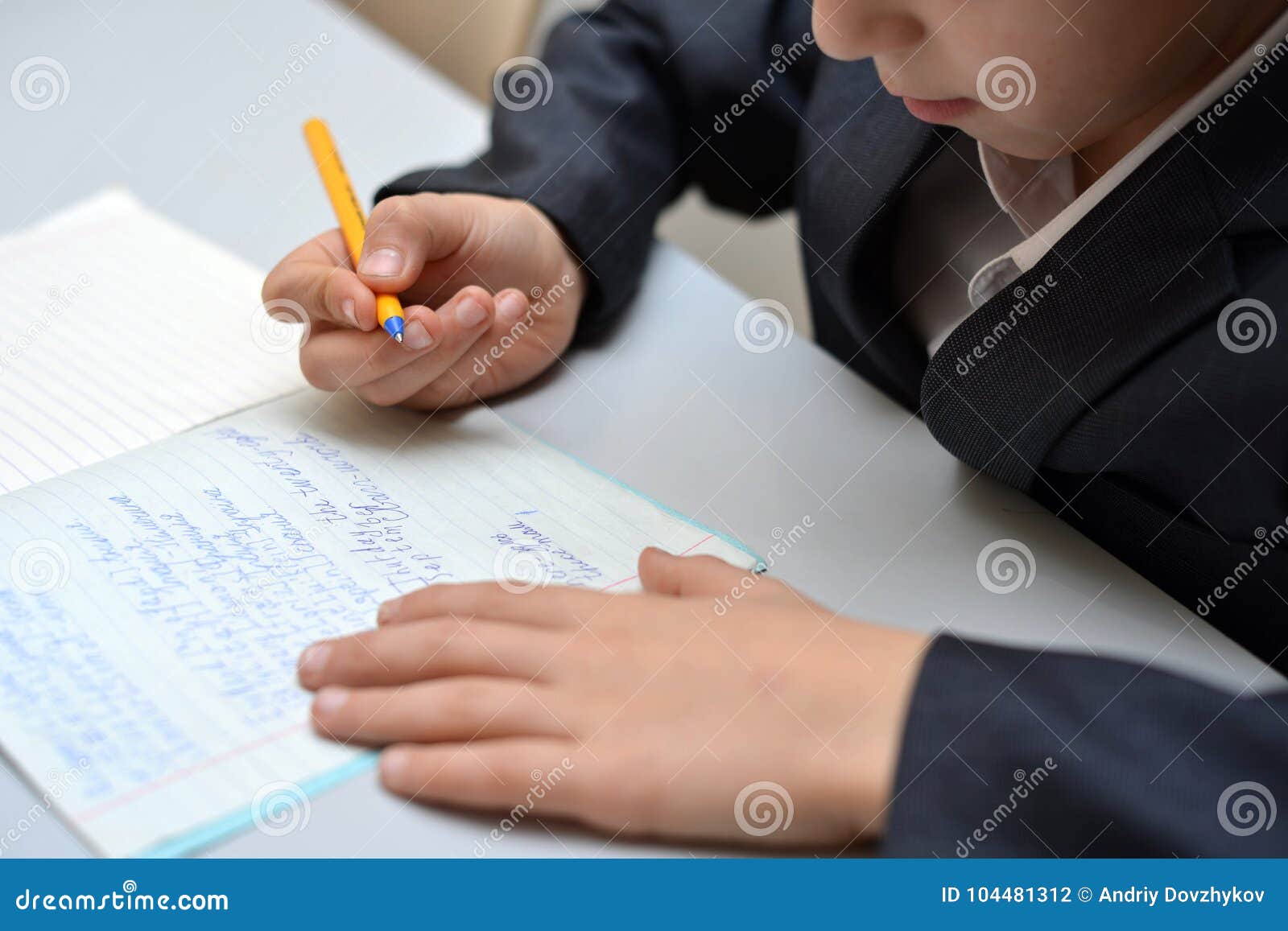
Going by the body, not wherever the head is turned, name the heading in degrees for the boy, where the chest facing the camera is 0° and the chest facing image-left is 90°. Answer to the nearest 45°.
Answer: approximately 45°
